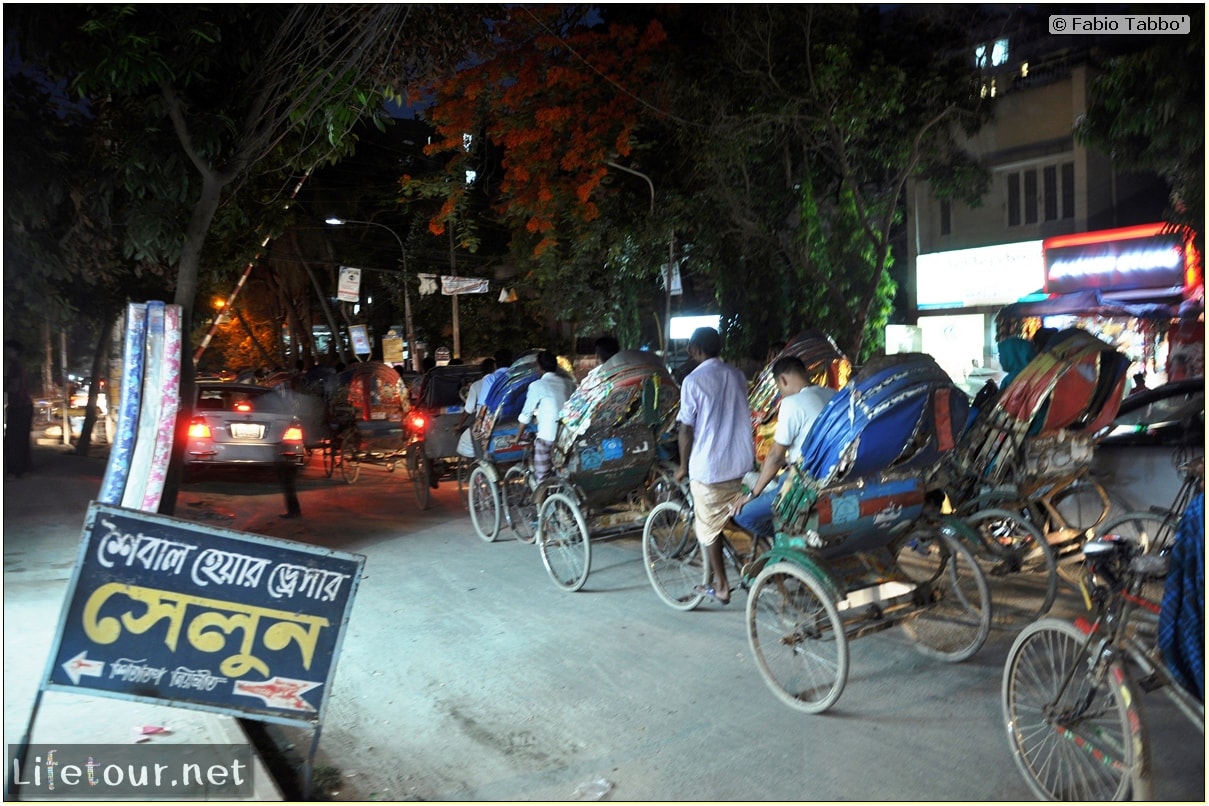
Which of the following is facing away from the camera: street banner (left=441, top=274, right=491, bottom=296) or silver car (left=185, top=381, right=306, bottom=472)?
the silver car

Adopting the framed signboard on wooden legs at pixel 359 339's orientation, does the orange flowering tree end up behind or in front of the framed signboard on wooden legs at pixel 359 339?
in front

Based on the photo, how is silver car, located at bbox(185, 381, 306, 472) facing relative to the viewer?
away from the camera

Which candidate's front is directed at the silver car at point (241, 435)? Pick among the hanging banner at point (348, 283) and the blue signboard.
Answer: the hanging banner

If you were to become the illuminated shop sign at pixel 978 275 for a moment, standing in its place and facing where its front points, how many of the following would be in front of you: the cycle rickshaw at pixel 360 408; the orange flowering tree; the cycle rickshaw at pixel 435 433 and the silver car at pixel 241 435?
4

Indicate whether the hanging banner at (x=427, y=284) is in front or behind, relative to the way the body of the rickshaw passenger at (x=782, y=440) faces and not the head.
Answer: in front

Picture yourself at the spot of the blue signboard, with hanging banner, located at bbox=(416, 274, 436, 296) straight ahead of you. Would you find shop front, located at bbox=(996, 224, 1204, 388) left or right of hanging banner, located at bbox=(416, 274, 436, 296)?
right

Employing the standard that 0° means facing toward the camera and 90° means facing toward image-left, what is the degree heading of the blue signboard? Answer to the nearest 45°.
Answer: approximately 0°

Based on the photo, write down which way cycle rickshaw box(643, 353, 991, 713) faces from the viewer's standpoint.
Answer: facing away from the viewer and to the left of the viewer

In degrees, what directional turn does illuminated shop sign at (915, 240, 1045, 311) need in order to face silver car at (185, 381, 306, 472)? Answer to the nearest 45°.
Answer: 0° — it already faces it

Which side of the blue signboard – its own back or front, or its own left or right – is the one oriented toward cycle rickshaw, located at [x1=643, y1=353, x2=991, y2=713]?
left
